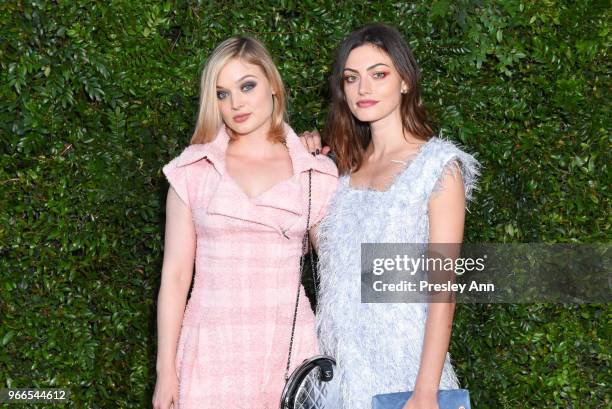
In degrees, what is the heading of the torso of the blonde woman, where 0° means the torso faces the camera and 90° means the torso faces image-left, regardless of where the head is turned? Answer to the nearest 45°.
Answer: approximately 0°
